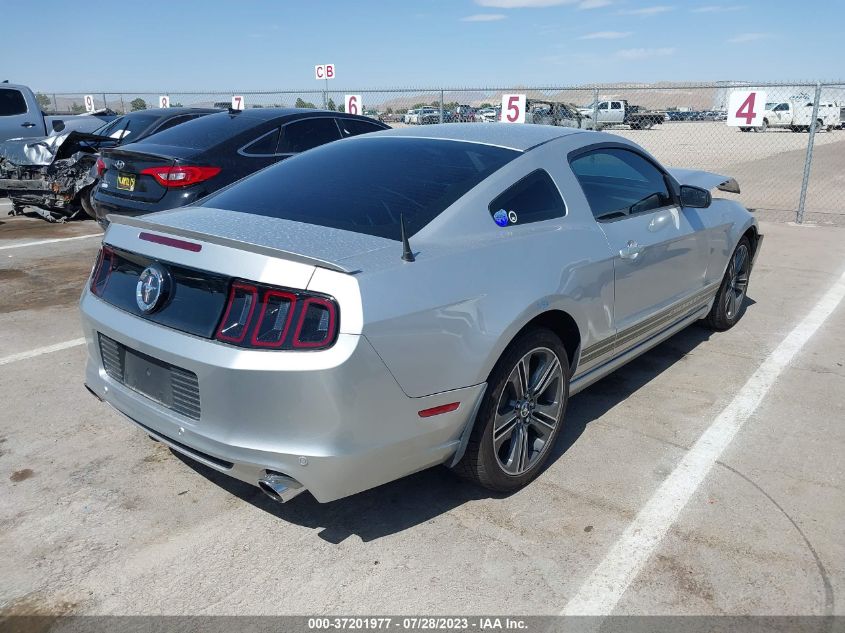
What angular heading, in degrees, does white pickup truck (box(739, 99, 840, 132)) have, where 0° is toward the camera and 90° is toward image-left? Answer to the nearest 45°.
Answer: approximately 90°

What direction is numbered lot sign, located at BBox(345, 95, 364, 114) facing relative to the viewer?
toward the camera

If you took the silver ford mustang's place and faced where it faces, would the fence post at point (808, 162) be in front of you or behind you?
in front

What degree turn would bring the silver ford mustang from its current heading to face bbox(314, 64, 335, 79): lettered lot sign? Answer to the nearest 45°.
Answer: approximately 45° to its left

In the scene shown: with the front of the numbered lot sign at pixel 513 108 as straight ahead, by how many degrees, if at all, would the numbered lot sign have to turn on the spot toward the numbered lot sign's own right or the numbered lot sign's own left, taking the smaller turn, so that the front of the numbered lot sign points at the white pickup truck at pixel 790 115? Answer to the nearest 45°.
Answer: approximately 135° to the numbered lot sign's own left

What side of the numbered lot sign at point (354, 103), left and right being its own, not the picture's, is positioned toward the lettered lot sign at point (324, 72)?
back

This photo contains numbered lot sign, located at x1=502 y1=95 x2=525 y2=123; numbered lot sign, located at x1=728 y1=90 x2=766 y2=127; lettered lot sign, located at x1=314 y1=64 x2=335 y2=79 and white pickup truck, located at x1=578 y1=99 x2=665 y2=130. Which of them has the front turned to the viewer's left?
the white pickup truck

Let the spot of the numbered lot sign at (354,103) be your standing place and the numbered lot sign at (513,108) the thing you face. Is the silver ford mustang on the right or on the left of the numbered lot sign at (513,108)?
right

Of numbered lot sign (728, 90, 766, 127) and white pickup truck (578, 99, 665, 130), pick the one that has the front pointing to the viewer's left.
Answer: the white pickup truck

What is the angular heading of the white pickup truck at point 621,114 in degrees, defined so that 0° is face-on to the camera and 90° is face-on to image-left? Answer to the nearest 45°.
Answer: approximately 90°

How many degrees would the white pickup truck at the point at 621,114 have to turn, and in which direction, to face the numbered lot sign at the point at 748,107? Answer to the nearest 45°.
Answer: approximately 90° to its left

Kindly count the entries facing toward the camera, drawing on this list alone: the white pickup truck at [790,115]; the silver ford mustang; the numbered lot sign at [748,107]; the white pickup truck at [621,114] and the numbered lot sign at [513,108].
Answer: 2

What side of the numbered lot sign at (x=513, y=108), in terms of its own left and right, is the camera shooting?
front

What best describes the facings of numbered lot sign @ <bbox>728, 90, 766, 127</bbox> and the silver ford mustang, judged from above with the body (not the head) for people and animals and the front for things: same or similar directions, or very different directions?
very different directions

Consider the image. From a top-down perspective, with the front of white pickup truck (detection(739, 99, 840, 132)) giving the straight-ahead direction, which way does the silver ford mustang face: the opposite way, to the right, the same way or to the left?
to the right

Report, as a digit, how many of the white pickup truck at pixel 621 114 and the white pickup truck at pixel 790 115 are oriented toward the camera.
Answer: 0
